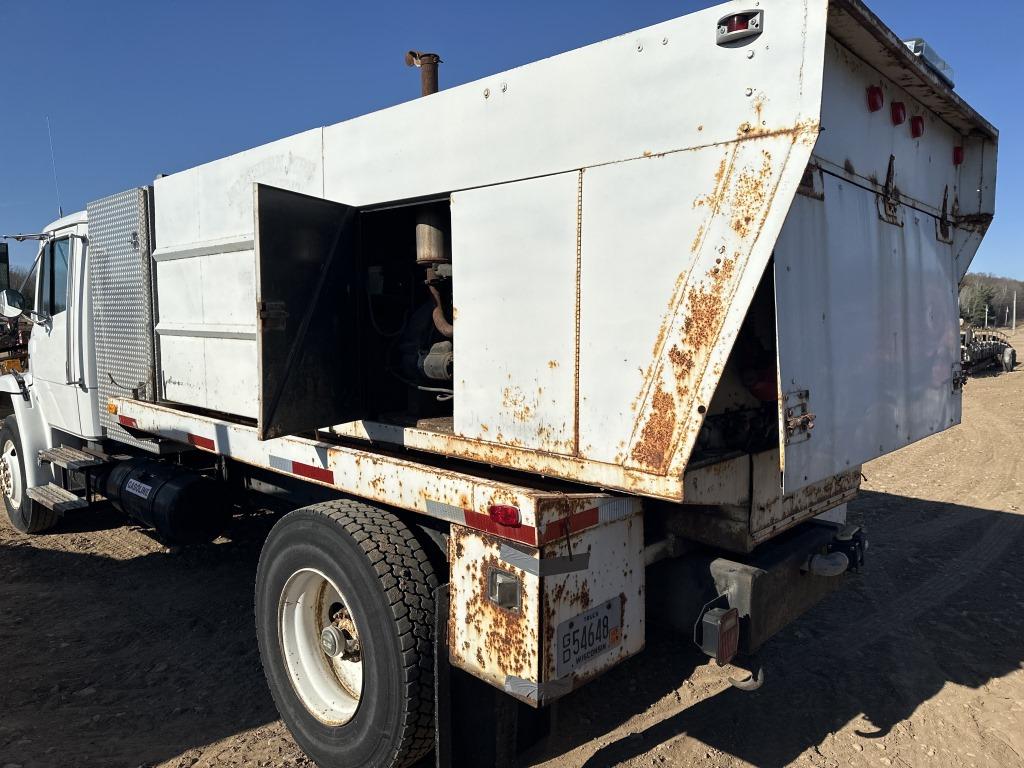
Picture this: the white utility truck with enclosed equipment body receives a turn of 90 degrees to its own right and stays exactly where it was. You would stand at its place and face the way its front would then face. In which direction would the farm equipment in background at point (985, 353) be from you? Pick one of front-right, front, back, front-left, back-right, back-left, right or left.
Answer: front

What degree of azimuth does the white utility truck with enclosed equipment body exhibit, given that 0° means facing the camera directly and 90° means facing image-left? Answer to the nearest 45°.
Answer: approximately 135°
